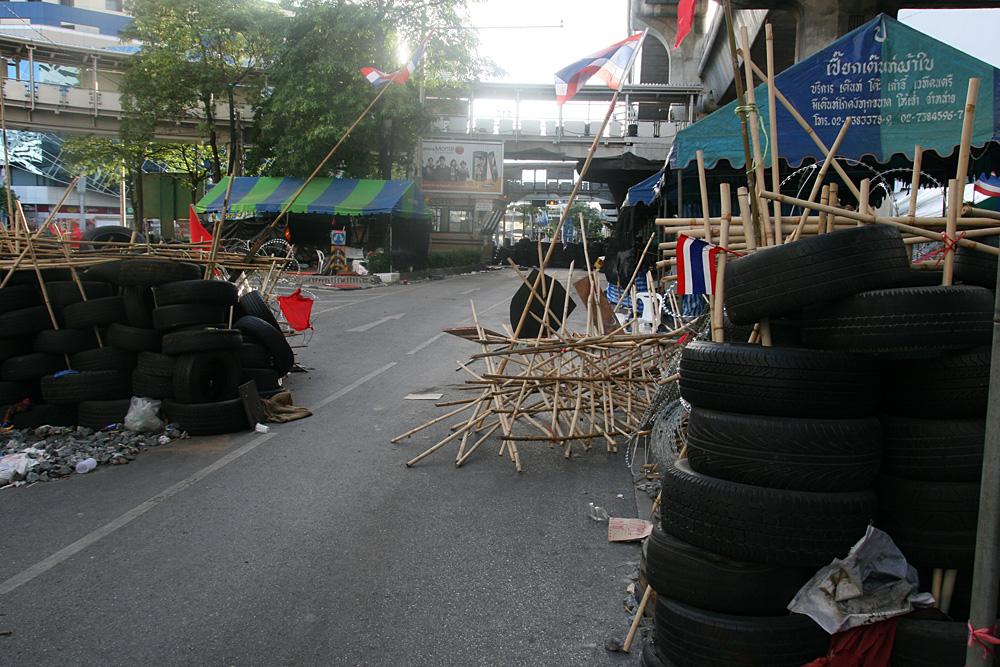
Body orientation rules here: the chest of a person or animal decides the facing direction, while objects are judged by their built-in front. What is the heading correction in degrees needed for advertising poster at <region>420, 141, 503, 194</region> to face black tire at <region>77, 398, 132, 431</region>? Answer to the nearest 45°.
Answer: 0° — it already faces it

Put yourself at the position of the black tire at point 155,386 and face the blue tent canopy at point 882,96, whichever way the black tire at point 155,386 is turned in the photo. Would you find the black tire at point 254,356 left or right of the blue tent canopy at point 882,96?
left

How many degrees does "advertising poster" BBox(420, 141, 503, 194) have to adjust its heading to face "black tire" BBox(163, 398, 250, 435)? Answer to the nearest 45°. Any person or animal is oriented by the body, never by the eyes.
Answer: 0° — it already faces it

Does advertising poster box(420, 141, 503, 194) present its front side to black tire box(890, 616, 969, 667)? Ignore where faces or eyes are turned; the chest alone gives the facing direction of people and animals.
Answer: yes

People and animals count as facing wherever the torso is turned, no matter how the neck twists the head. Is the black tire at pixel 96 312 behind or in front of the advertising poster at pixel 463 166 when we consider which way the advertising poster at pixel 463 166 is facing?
in front

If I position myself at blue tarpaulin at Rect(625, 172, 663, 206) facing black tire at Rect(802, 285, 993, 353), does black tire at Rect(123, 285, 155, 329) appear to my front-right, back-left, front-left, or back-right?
front-right

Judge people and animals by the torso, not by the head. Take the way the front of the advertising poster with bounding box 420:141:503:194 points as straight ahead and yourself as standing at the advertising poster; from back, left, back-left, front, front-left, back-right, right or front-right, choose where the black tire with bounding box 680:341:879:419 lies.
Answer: front

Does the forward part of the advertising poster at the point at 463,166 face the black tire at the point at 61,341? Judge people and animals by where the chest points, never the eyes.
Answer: yes

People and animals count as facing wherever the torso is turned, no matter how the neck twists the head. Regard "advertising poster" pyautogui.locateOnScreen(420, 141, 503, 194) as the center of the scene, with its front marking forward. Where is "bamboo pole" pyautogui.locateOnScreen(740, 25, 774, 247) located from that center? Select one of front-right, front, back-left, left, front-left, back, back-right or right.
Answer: front

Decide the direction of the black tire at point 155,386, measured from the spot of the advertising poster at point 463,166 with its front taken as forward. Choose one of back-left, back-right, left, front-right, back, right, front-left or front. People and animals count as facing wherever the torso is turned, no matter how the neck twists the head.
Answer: front

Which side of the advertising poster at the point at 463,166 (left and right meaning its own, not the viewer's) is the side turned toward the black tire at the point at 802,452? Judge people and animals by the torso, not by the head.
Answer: front

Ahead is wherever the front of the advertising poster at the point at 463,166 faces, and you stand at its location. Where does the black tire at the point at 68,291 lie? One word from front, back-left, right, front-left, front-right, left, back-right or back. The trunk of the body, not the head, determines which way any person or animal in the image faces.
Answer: front

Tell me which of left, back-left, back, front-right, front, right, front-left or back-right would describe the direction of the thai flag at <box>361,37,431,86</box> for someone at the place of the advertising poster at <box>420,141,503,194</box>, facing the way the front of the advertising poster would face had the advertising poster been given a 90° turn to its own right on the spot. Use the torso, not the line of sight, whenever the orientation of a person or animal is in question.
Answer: left

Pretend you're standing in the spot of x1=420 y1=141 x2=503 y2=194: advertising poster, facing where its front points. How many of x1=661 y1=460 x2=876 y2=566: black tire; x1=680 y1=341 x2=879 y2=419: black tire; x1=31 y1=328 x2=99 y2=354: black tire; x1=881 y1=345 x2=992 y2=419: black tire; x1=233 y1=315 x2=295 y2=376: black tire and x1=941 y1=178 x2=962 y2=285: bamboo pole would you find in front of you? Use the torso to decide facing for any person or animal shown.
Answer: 6

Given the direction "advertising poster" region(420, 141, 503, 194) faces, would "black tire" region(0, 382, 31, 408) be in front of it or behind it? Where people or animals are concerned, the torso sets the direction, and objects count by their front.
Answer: in front

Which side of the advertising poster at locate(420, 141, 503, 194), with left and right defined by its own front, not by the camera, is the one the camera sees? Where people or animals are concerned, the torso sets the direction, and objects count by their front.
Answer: front

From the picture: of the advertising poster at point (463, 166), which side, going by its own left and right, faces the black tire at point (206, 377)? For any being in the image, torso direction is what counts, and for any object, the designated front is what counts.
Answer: front

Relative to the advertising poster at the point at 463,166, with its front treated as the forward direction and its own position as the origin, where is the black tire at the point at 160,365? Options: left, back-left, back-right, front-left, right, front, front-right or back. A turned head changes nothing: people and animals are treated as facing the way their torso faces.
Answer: front
